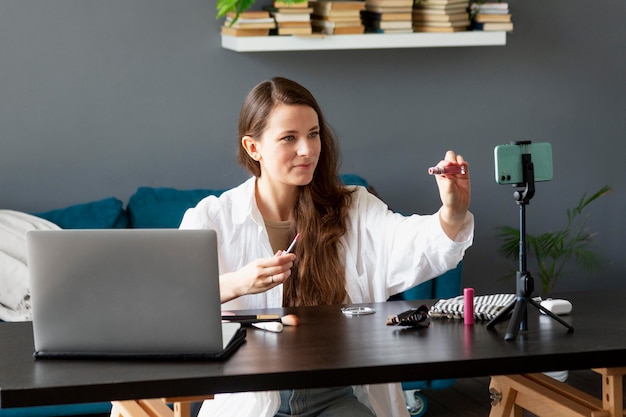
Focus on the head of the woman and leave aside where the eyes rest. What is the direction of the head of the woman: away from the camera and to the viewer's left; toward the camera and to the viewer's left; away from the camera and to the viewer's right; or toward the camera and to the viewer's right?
toward the camera and to the viewer's right

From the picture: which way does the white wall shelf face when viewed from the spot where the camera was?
facing the viewer

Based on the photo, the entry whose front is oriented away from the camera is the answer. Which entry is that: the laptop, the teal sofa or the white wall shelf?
the laptop

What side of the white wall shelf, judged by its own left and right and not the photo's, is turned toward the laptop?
front

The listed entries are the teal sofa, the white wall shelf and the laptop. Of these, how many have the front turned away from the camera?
1

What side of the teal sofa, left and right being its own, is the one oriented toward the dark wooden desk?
front

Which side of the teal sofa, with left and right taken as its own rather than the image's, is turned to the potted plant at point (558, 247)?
left

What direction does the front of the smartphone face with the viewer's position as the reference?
facing away from the viewer and to the left of the viewer

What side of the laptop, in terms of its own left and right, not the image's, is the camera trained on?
back

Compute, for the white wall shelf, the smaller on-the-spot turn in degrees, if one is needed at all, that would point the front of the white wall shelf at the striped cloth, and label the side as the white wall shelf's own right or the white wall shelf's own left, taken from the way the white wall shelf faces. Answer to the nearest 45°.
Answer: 0° — it already faces it

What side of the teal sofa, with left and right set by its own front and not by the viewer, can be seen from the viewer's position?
front
